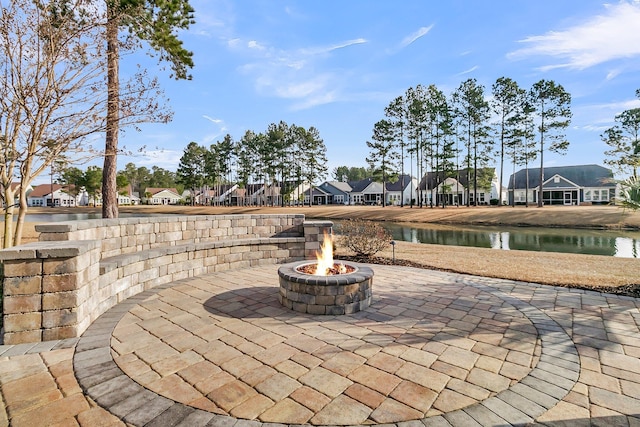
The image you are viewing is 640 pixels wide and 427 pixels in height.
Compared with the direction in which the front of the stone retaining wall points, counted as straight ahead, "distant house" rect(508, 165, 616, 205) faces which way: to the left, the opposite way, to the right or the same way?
to the right

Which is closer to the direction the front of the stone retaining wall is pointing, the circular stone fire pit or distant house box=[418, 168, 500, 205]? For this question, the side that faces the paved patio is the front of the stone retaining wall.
the circular stone fire pit

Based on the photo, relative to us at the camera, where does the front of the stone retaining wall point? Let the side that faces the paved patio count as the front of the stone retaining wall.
facing the viewer and to the right of the viewer

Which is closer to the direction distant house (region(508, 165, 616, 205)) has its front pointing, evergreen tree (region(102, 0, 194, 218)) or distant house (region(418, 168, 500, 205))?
the evergreen tree

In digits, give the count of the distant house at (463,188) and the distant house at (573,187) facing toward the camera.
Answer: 2

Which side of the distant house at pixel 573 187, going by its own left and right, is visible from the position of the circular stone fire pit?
front

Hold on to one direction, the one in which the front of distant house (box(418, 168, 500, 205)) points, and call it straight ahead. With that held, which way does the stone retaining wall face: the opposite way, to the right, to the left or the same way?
to the left

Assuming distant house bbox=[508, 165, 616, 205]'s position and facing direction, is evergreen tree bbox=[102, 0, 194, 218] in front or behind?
in front

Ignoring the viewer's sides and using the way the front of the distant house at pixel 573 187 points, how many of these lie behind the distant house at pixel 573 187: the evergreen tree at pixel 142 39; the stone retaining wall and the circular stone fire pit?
0

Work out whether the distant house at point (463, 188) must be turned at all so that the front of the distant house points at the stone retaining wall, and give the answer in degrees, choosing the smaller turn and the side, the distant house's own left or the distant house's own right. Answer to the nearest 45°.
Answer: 0° — it already faces it

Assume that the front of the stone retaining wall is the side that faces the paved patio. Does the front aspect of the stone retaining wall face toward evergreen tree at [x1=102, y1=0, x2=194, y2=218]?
no

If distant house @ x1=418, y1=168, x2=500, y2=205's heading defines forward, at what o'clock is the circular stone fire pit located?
The circular stone fire pit is roughly at 12 o'clock from the distant house.

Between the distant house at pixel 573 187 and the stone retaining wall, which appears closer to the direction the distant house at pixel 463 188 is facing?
the stone retaining wall

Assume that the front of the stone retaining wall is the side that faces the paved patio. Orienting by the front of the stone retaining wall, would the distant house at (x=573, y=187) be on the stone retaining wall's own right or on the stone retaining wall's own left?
on the stone retaining wall's own left

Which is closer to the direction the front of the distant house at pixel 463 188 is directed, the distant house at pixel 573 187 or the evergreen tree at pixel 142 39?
the evergreen tree

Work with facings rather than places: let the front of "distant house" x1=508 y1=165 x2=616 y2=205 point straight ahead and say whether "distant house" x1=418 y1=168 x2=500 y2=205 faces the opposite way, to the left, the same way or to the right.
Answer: the same way
